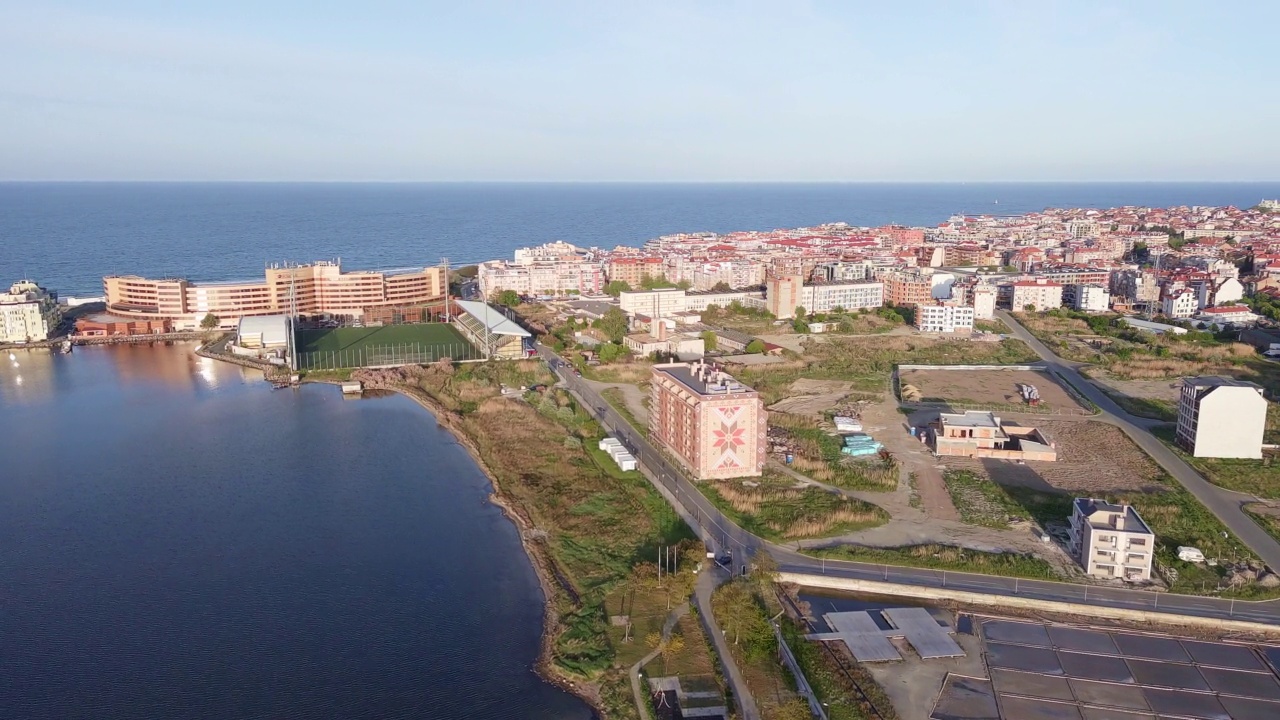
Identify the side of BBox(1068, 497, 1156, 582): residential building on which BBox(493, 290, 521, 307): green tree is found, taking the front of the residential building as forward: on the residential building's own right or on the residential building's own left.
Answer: on the residential building's own right

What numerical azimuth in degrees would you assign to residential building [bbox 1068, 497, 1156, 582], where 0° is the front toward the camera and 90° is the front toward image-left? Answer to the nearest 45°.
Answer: approximately 0°
